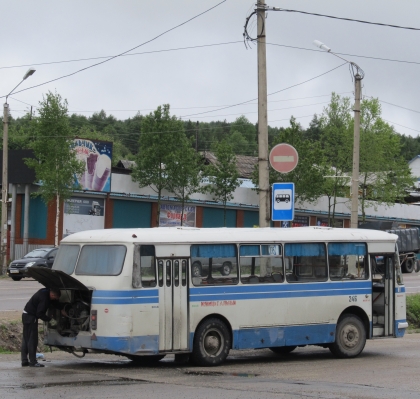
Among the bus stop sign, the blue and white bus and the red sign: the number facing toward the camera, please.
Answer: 2

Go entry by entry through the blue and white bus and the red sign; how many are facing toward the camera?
1

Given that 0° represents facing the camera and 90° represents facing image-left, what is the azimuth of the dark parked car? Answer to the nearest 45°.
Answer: approximately 45°

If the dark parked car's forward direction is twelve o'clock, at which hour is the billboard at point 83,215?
The billboard is roughly at 5 o'clock from the dark parked car.

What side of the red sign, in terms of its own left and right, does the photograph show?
front

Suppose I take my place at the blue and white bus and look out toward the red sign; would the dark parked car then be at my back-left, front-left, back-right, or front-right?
front-left

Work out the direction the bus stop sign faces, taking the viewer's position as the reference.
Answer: facing the viewer

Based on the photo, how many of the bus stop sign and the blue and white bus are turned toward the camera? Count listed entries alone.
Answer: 1
